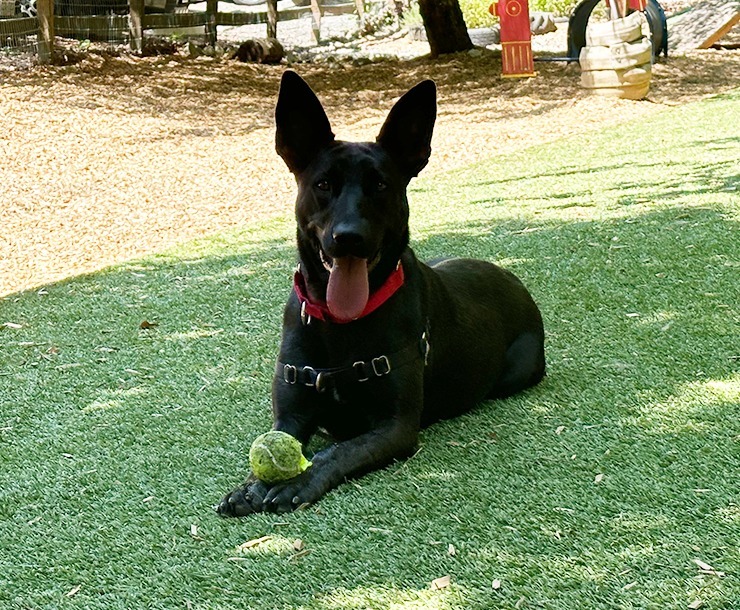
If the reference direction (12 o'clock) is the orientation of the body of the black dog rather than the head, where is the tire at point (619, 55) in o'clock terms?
The tire is roughly at 5 o'clock from the black dog.

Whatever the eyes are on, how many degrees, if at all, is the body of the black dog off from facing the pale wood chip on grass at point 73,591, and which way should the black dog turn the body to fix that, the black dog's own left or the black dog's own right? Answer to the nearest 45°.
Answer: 0° — it already faces it

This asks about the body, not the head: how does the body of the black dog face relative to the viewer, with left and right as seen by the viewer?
facing the viewer and to the left of the viewer

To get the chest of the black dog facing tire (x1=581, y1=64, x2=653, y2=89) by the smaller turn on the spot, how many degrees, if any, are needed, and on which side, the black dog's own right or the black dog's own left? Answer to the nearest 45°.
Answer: approximately 135° to the black dog's own right

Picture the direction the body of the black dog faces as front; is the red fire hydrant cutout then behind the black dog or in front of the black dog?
behind

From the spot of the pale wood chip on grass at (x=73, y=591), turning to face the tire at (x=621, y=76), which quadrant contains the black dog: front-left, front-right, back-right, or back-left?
front-right

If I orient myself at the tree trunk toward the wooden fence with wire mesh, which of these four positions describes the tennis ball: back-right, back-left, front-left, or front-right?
front-left

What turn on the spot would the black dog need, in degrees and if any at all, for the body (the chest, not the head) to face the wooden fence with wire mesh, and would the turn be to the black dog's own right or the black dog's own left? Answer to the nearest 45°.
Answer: approximately 135° to the black dog's own right

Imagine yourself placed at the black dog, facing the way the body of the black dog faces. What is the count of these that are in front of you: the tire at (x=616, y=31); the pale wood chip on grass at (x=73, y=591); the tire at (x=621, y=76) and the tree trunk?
1

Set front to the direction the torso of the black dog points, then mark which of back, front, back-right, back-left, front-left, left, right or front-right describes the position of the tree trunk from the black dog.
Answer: back-right

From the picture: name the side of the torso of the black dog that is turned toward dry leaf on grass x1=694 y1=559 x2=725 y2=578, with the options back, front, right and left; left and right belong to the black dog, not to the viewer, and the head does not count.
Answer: left

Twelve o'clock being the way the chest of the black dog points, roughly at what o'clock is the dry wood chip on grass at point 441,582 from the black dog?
The dry wood chip on grass is roughly at 10 o'clock from the black dog.

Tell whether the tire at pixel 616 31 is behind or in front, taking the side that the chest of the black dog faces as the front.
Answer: behind

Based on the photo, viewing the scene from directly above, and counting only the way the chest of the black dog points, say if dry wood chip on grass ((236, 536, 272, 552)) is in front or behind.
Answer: in front
